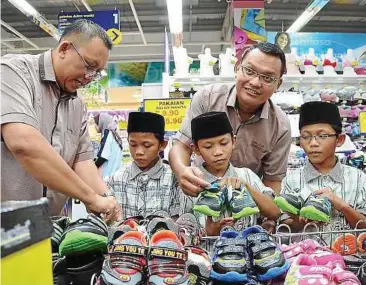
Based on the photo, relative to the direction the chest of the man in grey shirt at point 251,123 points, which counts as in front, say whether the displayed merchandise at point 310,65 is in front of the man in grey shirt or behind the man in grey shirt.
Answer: behind

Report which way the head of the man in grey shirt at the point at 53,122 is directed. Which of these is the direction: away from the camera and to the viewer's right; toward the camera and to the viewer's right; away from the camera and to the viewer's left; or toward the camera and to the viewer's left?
toward the camera and to the viewer's right

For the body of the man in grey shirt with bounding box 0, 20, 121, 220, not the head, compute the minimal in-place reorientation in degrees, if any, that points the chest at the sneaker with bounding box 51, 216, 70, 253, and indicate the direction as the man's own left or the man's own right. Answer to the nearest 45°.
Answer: approximately 45° to the man's own right

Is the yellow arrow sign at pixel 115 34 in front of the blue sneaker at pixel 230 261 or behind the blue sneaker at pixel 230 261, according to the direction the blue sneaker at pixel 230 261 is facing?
behind

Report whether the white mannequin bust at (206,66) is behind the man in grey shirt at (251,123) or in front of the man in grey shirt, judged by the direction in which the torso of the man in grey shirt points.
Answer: behind

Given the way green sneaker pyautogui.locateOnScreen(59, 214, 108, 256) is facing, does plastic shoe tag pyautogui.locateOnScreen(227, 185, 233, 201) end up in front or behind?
behind

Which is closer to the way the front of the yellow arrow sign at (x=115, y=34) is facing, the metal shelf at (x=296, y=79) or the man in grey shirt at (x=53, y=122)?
the man in grey shirt

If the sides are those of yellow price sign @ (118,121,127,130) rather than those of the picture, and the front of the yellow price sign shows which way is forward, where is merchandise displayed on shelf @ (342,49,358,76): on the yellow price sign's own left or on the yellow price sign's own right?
on the yellow price sign's own left

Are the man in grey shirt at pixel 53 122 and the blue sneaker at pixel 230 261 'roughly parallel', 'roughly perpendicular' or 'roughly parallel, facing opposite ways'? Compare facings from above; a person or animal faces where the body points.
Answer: roughly perpendicular

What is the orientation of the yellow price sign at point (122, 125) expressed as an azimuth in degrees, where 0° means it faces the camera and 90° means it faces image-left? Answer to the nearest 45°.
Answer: approximately 0°

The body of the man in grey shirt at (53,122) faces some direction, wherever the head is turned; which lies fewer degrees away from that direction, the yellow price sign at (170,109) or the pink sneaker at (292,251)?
the pink sneaker

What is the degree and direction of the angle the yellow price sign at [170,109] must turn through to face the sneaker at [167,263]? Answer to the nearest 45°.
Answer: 0° — it already faces it

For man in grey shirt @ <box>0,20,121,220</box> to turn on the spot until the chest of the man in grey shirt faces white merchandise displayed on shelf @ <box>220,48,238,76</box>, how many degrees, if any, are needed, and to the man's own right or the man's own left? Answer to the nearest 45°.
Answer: approximately 90° to the man's own left
